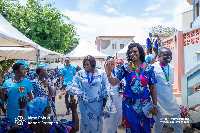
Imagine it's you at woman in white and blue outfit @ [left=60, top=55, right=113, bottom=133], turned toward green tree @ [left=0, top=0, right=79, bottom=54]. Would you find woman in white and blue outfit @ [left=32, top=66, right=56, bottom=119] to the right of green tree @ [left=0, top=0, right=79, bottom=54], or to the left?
left

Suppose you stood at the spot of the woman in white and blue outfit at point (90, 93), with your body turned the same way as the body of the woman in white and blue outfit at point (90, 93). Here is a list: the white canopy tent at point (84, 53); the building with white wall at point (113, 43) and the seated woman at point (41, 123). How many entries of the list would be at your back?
2

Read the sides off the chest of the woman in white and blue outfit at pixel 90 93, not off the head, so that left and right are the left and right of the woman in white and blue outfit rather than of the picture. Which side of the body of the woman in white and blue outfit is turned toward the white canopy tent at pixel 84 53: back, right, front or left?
back

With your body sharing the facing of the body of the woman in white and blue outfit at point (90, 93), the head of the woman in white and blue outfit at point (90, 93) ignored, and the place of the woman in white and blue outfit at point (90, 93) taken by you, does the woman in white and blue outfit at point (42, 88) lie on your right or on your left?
on your right

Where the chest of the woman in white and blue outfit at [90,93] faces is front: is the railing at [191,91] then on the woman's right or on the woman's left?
on the woman's left

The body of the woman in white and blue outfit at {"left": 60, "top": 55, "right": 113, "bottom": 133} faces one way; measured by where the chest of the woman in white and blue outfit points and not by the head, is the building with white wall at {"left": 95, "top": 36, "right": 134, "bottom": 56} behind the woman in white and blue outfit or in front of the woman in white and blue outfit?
behind

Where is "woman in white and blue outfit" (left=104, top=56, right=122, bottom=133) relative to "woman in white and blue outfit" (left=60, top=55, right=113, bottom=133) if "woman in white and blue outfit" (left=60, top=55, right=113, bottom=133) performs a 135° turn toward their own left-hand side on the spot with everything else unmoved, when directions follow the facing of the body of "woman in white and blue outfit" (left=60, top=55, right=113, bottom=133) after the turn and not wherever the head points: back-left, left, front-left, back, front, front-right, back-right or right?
front

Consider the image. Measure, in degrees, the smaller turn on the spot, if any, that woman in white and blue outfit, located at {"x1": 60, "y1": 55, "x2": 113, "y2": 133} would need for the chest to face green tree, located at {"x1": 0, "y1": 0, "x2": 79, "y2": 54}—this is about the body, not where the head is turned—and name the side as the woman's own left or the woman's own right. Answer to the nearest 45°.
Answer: approximately 180°

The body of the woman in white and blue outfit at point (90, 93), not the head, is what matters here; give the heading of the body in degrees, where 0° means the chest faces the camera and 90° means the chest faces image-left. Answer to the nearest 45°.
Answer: approximately 0°
